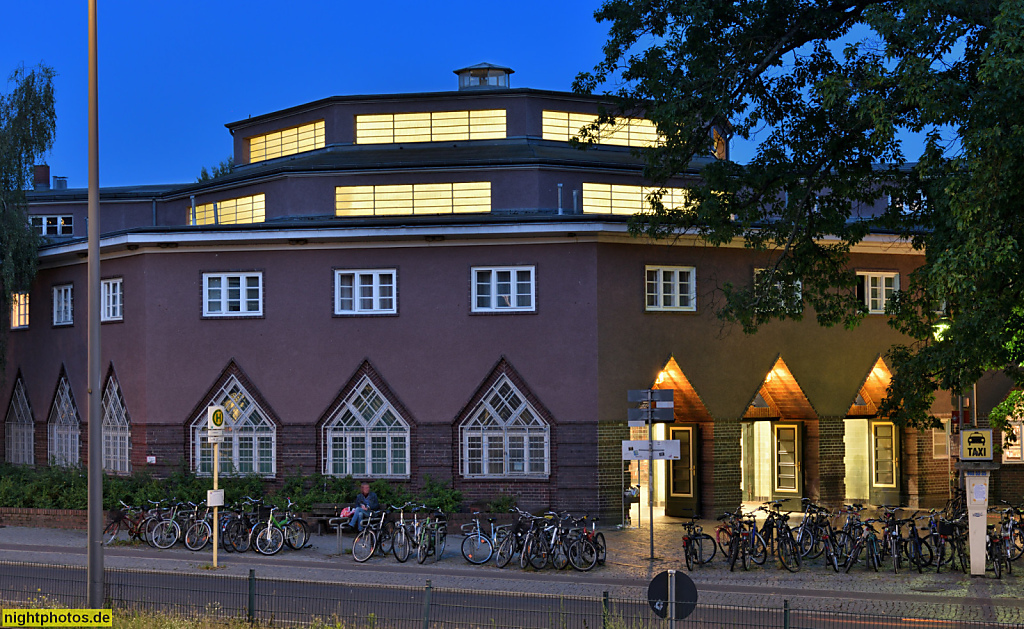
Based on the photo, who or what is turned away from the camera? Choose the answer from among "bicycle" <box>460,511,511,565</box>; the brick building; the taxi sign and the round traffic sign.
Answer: the round traffic sign

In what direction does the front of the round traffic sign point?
away from the camera

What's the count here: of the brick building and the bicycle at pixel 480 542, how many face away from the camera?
0

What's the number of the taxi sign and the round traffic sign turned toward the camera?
1

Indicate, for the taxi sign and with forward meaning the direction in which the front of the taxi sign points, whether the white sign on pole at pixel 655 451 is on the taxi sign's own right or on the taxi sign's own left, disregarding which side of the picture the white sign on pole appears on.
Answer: on the taxi sign's own right
